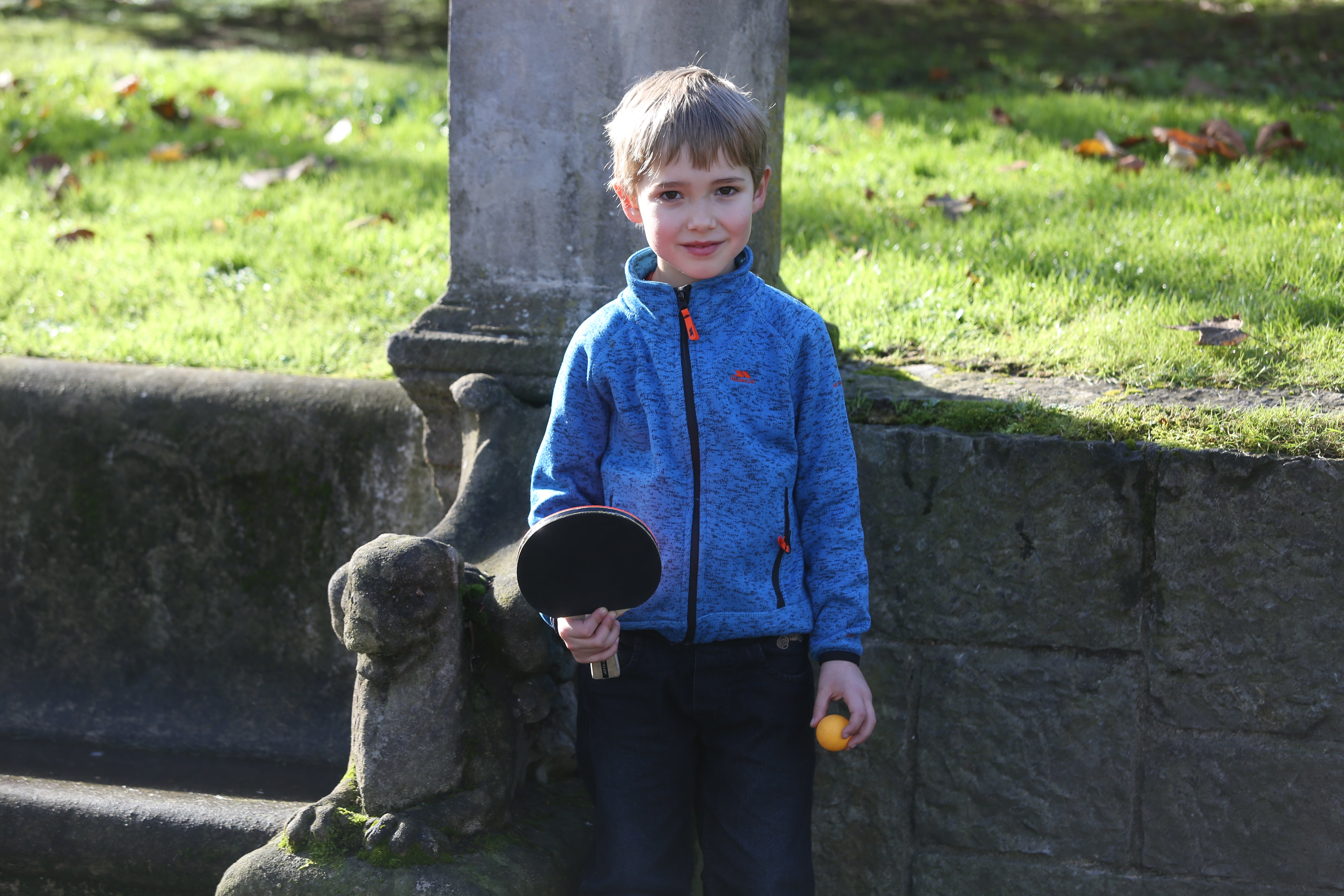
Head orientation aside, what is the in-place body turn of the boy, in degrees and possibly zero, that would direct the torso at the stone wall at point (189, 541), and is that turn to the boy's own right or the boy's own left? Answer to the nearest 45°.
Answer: approximately 135° to the boy's own right

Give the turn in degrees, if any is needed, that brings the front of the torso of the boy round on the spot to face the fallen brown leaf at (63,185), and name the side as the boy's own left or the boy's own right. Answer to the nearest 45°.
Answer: approximately 135° to the boy's own right

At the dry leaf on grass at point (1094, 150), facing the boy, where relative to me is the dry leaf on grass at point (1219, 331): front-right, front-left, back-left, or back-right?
front-left

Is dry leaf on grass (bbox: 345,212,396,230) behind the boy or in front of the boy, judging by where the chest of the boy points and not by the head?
behind

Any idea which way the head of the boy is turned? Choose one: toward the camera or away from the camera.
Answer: toward the camera

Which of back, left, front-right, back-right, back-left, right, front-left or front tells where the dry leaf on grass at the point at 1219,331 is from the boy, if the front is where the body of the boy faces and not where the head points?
back-left

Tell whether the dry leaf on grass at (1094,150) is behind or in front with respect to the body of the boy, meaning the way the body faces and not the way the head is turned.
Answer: behind

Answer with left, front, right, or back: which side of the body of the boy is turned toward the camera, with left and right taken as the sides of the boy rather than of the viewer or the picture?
front

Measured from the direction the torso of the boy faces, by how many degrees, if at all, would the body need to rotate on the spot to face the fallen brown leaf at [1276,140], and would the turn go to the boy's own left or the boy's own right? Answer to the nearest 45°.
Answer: approximately 135° to the boy's own left
